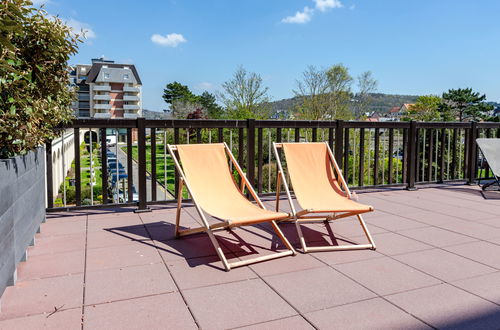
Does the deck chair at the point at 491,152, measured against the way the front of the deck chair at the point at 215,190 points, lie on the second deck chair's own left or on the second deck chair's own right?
on the second deck chair's own left

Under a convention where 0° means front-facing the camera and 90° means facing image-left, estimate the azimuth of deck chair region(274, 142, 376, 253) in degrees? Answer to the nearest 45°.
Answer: approximately 315°

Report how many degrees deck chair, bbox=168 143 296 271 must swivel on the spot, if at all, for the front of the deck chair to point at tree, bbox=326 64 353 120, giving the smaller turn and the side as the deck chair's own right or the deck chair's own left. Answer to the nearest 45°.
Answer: approximately 135° to the deck chair's own left

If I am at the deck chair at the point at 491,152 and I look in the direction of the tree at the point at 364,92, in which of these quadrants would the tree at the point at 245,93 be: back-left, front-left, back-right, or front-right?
front-left

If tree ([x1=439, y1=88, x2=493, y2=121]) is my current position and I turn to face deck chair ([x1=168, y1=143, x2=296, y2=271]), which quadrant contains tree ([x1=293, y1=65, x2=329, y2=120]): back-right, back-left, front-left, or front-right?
front-right

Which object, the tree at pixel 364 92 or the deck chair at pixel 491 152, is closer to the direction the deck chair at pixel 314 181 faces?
the deck chair

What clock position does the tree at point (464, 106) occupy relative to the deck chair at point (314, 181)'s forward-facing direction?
The tree is roughly at 8 o'clock from the deck chair.

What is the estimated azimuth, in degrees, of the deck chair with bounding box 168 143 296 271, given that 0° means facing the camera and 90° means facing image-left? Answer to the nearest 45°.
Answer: approximately 315°

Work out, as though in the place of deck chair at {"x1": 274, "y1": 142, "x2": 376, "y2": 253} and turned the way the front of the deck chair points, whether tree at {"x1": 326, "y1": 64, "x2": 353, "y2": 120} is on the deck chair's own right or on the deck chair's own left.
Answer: on the deck chair's own left

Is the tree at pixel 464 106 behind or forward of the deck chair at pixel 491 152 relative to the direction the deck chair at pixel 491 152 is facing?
behind

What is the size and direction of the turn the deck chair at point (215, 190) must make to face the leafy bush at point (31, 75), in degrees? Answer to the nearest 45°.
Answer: approximately 135° to its right

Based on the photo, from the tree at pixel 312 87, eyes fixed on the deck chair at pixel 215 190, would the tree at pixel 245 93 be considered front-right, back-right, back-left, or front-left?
front-right

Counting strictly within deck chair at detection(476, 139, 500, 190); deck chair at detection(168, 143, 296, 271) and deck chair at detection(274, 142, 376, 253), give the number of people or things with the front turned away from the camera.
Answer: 0

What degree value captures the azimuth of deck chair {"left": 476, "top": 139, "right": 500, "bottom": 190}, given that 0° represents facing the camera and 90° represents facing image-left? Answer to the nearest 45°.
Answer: approximately 315°
